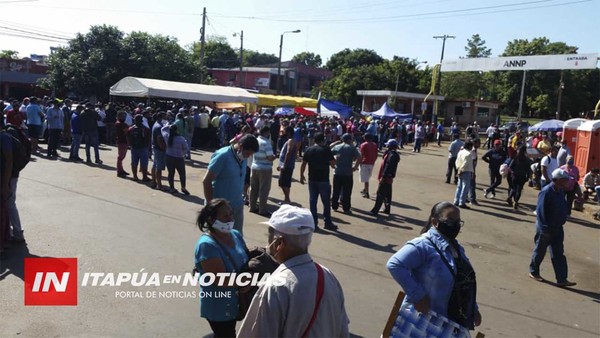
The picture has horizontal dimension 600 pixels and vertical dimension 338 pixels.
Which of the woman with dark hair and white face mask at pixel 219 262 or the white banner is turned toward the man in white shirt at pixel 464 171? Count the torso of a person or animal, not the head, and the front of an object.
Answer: the white banner

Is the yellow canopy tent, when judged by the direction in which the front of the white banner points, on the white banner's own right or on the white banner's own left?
on the white banner's own right

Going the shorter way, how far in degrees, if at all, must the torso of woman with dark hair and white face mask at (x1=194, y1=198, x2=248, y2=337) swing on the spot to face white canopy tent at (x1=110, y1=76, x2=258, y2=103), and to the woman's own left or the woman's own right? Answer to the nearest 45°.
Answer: approximately 135° to the woman's own left

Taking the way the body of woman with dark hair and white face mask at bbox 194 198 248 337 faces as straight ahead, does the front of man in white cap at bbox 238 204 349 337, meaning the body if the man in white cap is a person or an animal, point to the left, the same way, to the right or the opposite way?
the opposite way

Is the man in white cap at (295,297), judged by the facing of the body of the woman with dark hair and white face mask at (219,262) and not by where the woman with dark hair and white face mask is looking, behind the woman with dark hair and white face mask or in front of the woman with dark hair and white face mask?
in front

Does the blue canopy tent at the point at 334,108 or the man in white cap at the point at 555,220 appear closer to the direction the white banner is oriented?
the man in white cap

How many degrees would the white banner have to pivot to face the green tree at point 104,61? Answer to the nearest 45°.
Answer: approximately 90° to its right

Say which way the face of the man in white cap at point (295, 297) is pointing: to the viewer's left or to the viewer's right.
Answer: to the viewer's left

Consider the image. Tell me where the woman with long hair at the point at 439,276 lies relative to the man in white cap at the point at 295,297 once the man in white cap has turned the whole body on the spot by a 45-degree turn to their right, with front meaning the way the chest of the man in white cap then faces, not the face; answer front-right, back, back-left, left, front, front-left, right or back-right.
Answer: front-right

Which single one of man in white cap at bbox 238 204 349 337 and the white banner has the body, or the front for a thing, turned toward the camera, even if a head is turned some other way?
the white banner

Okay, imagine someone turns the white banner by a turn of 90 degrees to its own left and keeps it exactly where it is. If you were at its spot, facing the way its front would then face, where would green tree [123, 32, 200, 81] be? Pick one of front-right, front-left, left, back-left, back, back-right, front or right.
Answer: back

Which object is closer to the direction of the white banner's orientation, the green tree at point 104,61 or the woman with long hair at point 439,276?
the woman with long hair

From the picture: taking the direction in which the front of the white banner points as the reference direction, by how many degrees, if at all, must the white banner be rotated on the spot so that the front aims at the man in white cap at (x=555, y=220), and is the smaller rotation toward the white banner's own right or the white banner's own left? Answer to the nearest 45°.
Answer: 0° — it already faces them

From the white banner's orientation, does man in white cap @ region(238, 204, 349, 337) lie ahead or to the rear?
ahead

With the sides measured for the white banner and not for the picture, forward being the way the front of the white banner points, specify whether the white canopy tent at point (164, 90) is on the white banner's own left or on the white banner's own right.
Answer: on the white banner's own right

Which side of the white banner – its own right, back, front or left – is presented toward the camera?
front

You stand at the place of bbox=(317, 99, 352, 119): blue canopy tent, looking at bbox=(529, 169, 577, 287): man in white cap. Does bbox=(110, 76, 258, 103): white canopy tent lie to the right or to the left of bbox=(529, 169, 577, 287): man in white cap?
right

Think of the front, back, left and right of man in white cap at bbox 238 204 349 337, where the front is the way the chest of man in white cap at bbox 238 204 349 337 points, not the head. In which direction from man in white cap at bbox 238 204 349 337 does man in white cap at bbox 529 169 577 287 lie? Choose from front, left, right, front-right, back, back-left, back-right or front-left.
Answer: right

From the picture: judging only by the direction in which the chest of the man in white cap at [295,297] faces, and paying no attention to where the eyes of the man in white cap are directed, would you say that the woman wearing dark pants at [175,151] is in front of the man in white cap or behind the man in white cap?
in front

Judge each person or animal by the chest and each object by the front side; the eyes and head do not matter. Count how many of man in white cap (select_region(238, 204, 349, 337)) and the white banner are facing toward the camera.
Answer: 1

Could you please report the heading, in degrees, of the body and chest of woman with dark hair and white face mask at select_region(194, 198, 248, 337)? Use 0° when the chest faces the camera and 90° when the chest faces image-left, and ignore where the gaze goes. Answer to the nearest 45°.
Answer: approximately 315°
